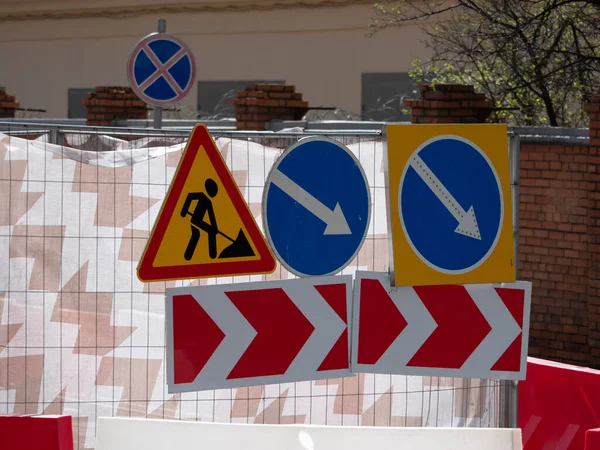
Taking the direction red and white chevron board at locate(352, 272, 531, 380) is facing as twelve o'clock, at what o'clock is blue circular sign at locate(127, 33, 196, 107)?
The blue circular sign is roughly at 5 o'clock from the red and white chevron board.

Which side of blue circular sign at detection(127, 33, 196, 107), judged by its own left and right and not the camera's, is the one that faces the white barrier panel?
front

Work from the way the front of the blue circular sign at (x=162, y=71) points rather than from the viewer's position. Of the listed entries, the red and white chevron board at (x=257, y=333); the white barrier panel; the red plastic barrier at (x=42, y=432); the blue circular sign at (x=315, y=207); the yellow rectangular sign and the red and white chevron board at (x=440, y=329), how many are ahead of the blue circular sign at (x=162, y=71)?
6

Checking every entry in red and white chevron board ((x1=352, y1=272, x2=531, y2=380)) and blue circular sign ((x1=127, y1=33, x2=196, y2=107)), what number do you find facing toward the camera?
2

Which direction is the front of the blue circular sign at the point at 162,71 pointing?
toward the camera

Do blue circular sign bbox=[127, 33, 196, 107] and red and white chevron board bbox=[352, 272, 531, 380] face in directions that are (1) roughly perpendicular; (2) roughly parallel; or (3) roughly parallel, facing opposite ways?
roughly parallel

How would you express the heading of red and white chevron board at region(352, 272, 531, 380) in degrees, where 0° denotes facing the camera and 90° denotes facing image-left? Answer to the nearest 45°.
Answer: approximately 0°

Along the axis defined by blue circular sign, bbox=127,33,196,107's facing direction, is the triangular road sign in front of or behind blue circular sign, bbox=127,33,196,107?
in front

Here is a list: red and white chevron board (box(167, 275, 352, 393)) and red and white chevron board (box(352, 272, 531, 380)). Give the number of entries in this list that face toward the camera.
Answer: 2

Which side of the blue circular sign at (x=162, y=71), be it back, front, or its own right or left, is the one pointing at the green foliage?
left

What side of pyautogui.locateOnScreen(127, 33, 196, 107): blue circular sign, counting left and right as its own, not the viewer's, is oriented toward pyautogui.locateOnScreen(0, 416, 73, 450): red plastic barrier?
front

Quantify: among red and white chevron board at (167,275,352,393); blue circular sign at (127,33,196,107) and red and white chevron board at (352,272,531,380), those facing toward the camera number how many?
3
